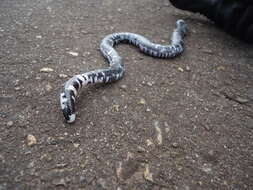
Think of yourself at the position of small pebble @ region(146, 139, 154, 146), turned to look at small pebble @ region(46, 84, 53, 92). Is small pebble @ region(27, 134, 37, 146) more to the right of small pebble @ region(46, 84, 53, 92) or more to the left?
left

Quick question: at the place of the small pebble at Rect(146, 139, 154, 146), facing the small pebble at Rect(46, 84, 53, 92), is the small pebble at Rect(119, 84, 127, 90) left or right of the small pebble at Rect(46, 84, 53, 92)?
right

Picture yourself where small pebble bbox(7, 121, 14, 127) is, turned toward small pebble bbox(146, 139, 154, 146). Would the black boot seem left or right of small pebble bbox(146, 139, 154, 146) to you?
left
